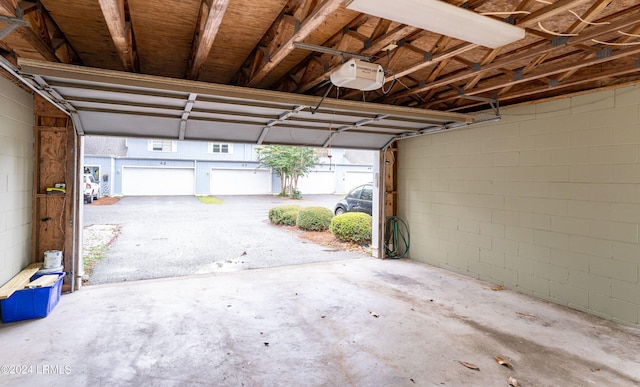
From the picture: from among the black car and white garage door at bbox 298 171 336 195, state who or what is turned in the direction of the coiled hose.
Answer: the white garage door

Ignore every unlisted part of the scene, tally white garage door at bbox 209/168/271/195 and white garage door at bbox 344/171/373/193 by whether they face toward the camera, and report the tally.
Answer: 2

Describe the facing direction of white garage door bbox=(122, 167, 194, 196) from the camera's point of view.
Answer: facing the viewer

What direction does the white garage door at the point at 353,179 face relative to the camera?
toward the camera

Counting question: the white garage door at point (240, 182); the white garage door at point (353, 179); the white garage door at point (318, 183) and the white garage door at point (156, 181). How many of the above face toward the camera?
4

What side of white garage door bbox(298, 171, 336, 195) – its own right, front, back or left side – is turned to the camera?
front

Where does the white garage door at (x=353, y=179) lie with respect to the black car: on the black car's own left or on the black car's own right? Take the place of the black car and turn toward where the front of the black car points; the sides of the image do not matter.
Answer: on the black car's own right

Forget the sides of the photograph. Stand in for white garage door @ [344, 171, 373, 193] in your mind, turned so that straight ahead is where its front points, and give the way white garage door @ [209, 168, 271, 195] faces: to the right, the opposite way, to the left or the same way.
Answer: the same way

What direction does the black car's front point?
to the viewer's left

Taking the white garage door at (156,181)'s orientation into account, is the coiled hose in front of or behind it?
in front

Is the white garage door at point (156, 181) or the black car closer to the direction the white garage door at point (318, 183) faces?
the black car

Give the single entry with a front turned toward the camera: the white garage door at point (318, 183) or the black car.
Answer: the white garage door

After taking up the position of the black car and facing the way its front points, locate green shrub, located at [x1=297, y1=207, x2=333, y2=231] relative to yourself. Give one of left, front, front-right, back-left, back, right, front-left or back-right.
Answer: front

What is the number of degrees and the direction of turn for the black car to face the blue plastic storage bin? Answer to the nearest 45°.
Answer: approximately 45° to its left

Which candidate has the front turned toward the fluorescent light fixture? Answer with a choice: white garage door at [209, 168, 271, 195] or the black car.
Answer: the white garage door

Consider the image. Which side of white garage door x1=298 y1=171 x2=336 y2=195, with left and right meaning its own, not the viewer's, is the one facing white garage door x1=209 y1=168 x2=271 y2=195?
right

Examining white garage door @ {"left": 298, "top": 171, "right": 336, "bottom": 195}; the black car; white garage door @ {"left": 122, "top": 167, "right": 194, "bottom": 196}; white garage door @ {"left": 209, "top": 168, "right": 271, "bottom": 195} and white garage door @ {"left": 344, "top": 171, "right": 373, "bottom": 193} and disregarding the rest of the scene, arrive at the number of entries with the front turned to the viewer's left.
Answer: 1
